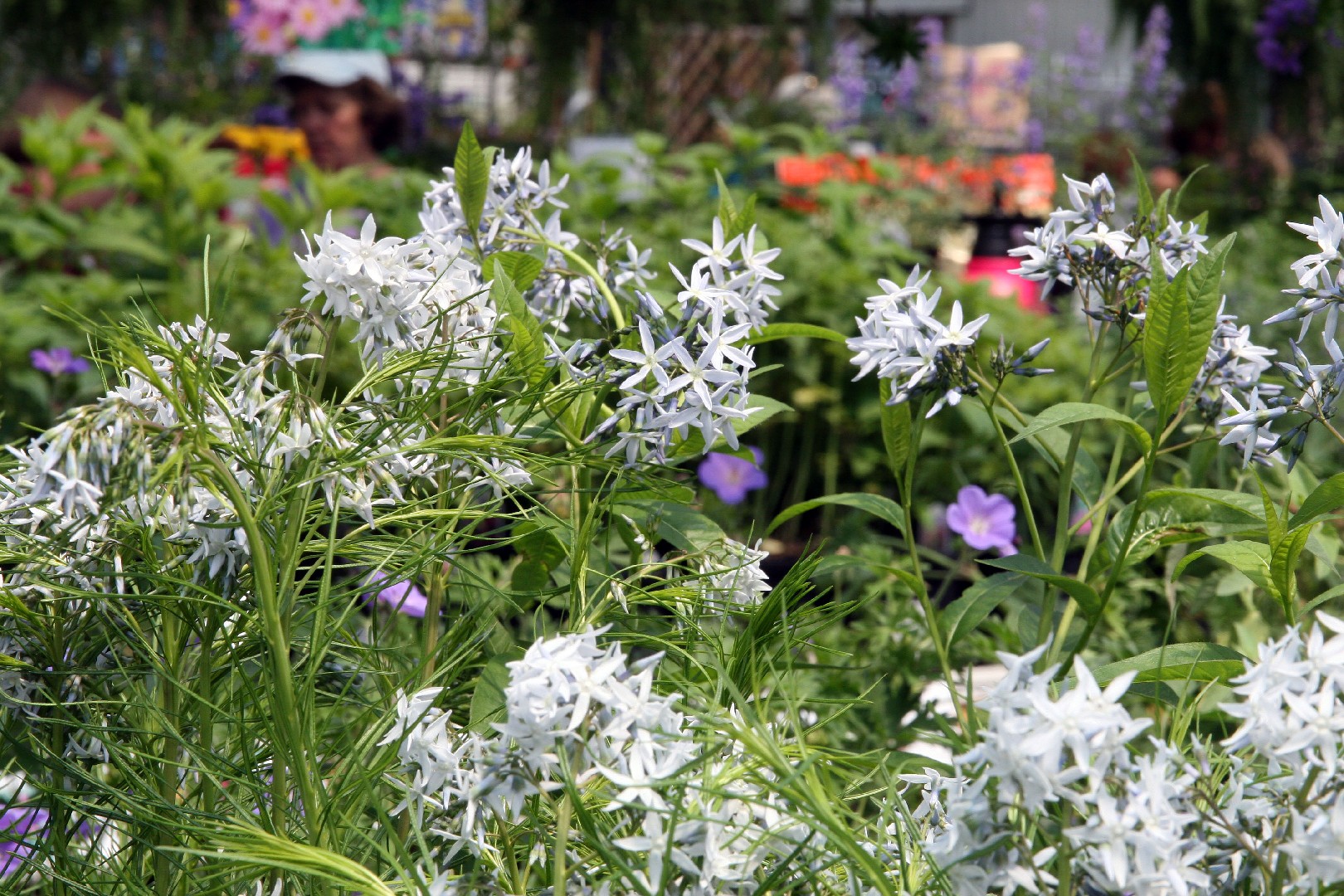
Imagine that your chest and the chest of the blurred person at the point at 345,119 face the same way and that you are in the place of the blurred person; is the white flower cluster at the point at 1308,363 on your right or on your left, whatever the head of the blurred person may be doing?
on your left

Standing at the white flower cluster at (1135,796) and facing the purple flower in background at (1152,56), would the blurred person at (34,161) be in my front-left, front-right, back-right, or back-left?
front-left

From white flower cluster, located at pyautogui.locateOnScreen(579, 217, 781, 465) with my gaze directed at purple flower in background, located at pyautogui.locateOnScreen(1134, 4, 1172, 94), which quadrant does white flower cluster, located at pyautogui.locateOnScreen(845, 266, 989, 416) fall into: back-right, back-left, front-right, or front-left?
front-right

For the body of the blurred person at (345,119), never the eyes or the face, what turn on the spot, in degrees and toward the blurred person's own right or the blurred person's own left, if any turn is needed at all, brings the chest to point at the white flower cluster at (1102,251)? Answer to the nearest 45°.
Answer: approximately 45° to the blurred person's own left

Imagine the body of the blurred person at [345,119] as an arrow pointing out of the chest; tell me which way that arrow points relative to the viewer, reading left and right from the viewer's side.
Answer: facing the viewer and to the left of the viewer

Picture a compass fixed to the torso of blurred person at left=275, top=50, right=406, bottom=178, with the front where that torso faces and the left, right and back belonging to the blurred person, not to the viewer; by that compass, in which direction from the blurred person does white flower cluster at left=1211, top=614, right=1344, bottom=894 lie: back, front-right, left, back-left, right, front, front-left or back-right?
front-left

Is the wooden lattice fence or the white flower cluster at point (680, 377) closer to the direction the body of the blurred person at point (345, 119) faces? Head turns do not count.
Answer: the white flower cluster

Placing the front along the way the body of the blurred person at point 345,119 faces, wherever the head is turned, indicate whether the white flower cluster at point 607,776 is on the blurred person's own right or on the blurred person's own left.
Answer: on the blurred person's own left

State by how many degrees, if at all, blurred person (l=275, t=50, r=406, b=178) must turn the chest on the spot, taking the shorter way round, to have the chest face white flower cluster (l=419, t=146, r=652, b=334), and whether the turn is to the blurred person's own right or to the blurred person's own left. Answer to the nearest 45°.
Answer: approximately 45° to the blurred person's own left

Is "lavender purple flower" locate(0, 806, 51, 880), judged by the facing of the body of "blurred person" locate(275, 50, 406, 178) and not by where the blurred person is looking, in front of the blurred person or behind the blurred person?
in front

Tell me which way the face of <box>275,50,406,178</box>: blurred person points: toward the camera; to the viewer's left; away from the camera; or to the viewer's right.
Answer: toward the camera

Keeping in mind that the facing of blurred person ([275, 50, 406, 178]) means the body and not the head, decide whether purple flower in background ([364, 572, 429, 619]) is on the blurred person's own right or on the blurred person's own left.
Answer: on the blurred person's own left
